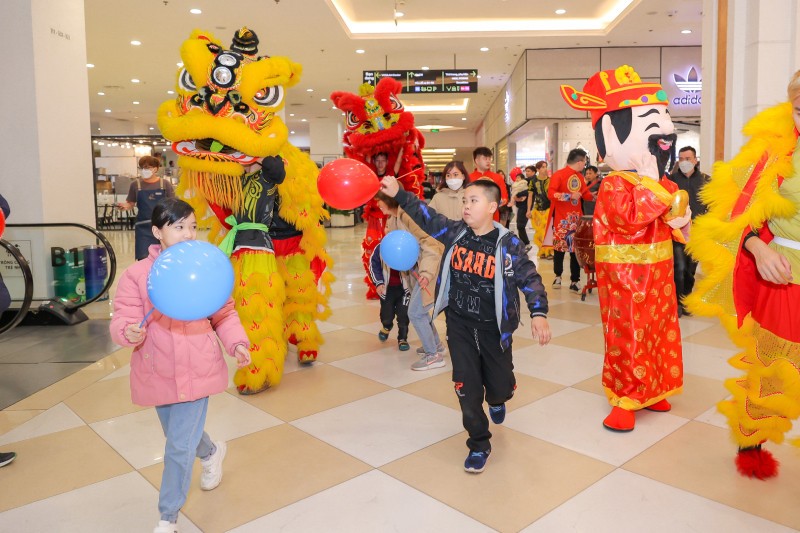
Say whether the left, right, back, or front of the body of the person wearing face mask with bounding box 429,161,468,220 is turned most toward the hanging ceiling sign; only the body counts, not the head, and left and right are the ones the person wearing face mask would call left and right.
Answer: back

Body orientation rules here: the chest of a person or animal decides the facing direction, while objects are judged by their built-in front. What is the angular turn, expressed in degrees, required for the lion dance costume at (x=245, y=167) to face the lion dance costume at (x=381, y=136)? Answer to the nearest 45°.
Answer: approximately 180°

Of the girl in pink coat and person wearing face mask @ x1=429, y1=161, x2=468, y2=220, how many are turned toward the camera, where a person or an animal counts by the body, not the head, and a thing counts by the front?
2

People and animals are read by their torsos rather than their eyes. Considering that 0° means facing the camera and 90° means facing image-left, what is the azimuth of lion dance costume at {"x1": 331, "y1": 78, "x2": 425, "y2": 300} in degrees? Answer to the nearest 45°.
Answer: approximately 0°

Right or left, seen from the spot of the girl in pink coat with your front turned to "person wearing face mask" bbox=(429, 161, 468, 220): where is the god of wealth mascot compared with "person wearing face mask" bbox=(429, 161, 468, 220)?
right

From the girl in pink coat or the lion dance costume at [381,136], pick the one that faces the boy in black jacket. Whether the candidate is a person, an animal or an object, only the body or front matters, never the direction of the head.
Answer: the lion dance costume

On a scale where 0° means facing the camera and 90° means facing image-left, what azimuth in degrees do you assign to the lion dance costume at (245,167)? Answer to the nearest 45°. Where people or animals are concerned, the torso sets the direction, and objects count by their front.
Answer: approximately 45°

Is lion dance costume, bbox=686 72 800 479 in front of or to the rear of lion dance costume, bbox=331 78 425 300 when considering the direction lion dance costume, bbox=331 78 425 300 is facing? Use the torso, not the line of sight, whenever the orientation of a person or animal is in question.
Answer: in front

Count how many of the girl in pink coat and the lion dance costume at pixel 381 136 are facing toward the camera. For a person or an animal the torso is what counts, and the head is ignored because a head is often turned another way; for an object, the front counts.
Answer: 2
